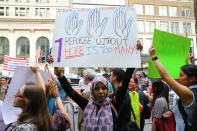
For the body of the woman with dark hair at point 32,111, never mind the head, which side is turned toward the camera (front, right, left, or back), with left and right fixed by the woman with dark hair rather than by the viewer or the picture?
left

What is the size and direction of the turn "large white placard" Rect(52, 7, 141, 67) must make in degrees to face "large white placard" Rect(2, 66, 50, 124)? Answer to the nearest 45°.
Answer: approximately 45° to its right

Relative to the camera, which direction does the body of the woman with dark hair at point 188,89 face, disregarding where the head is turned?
to the viewer's left

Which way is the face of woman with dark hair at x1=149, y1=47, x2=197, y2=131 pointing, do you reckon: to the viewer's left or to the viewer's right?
to the viewer's left

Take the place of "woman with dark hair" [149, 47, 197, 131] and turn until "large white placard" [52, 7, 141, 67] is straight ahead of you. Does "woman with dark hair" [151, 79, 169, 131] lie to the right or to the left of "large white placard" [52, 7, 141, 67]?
right

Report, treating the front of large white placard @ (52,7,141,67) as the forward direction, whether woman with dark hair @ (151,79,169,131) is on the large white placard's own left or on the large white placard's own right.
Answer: on the large white placard's own left

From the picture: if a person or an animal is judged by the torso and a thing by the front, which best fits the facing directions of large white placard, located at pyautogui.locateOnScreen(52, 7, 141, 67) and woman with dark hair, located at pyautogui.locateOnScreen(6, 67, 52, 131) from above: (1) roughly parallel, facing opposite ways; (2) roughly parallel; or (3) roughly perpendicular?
roughly perpendicular
